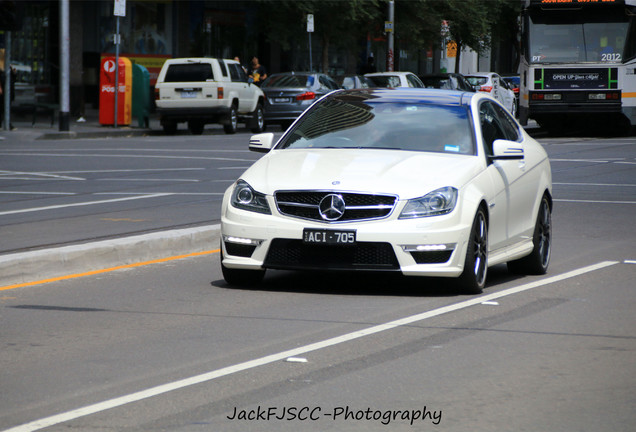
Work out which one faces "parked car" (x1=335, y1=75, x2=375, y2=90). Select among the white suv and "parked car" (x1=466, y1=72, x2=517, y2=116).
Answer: the white suv

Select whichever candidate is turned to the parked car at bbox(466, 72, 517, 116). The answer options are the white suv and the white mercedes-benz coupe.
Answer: the white suv

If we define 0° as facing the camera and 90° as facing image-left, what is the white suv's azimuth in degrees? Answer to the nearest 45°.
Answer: approximately 225°

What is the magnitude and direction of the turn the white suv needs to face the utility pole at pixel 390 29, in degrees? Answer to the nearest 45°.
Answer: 0° — it already faces it

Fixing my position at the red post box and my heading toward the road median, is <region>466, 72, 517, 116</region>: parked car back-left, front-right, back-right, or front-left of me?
back-left

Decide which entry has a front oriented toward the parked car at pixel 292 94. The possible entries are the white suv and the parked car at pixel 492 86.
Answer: the white suv

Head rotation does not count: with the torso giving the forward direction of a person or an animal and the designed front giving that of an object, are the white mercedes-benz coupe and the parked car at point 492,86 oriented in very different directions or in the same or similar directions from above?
very different directions

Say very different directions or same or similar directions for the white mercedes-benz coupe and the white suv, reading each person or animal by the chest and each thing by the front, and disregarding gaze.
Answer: very different directions

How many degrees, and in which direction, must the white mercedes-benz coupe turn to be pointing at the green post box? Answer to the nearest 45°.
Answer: approximately 135° to its right

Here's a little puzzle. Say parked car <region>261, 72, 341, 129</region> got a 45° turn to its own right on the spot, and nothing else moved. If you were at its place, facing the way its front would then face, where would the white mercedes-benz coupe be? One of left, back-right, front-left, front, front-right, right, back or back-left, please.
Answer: right

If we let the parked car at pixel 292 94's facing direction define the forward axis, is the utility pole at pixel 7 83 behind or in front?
behind
